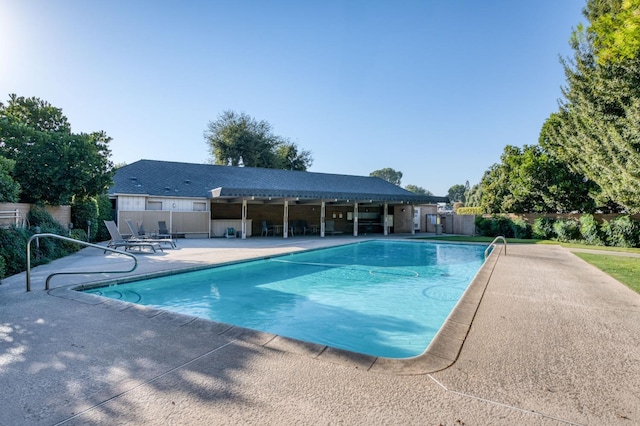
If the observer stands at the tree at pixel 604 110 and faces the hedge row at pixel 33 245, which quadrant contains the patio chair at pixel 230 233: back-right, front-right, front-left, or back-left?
front-right

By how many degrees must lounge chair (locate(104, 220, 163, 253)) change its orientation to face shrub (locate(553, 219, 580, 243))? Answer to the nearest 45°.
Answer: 0° — it already faces it

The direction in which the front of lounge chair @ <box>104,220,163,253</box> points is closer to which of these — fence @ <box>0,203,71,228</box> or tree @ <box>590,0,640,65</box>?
the tree

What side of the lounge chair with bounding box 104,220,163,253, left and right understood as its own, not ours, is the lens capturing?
right

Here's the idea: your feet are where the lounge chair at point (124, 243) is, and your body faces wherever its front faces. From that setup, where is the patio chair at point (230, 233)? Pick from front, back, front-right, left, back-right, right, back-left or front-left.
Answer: front-left

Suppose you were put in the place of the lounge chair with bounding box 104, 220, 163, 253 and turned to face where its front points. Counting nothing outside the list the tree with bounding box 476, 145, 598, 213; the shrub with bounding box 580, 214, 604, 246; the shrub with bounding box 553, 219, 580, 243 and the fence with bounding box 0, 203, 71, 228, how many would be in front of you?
3

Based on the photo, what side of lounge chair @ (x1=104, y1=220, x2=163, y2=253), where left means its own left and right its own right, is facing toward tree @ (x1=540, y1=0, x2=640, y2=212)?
front

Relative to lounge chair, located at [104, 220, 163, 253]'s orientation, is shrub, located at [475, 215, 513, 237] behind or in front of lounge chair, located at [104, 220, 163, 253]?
in front

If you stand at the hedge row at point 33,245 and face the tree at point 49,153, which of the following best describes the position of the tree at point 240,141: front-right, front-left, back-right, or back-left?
front-right

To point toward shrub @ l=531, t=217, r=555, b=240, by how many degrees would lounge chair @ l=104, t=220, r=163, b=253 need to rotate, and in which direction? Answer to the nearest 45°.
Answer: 0° — it already faces it

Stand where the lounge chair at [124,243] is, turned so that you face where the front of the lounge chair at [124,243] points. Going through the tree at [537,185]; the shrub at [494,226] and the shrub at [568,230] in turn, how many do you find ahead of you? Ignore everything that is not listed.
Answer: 3

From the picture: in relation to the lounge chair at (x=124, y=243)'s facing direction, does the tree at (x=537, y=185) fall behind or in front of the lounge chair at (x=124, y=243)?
in front

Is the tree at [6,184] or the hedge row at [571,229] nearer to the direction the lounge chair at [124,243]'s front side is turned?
the hedge row
